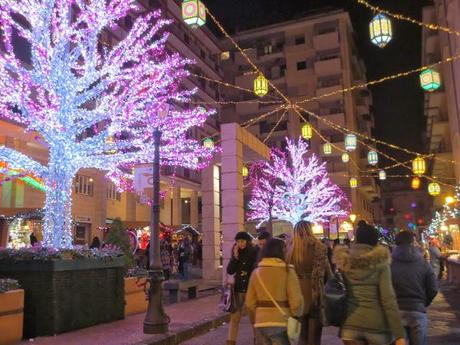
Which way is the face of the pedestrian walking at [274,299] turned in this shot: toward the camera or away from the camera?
away from the camera

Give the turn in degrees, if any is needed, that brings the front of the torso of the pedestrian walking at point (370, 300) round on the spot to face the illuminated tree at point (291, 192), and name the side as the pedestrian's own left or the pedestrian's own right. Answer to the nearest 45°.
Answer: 0° — they already face it

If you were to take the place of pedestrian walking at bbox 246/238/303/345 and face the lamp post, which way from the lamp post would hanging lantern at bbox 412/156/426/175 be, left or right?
right

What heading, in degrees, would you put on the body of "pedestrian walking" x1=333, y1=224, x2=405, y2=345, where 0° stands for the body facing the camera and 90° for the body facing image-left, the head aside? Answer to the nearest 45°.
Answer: approximately 180°

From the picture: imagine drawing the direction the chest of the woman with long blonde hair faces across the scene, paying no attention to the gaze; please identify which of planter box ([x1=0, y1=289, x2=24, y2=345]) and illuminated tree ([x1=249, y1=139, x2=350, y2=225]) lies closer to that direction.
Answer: the illuminated tree

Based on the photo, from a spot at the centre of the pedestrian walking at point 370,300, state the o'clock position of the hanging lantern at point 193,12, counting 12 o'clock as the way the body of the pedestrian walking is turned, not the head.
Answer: The hanging lantern is roughly at 11 o'clock from the pedestrian walking.

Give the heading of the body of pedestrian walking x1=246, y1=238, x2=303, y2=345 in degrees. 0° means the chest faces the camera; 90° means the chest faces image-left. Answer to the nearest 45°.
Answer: approximately 180°

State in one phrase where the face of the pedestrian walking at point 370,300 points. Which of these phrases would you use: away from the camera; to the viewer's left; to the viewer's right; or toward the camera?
away from the camera

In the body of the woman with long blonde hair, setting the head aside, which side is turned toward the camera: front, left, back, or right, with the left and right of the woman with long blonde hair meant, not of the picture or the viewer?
back

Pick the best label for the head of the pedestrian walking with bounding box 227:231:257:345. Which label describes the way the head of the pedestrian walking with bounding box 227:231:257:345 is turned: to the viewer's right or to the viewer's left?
to the viewer's left
